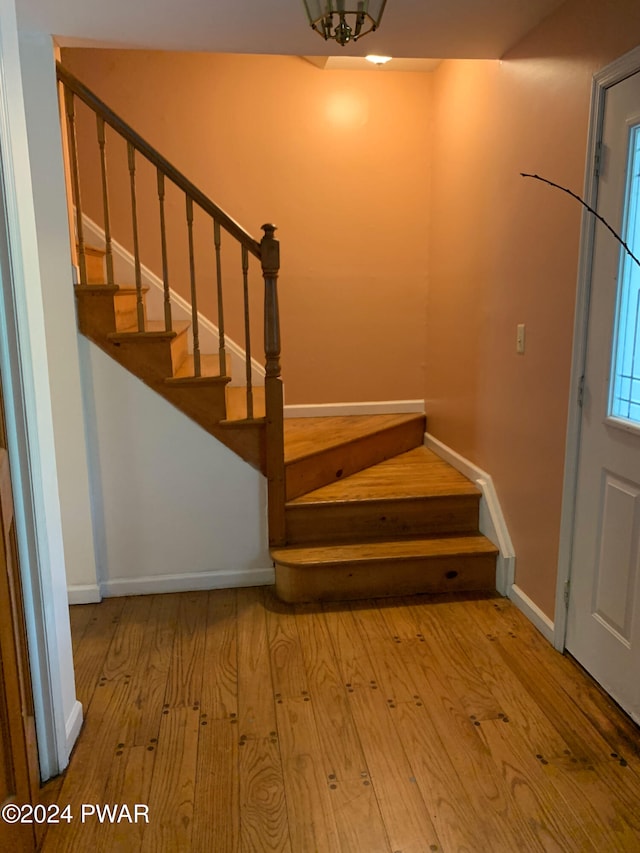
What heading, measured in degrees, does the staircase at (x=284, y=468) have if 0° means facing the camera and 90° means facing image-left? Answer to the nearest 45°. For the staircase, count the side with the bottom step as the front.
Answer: approximately 0°

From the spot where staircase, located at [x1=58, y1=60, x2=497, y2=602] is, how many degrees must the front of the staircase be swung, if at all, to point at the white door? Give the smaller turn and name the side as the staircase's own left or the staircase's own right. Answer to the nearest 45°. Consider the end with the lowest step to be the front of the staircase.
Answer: approximately 45° to the staircase's own left

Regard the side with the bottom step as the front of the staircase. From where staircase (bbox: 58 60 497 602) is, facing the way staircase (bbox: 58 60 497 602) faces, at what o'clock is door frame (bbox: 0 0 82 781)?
The door frame is roughly at 1 o'clock from the staircase.

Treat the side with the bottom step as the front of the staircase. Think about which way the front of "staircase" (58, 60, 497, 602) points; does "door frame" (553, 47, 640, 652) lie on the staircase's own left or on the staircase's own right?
on the staircase's own left
